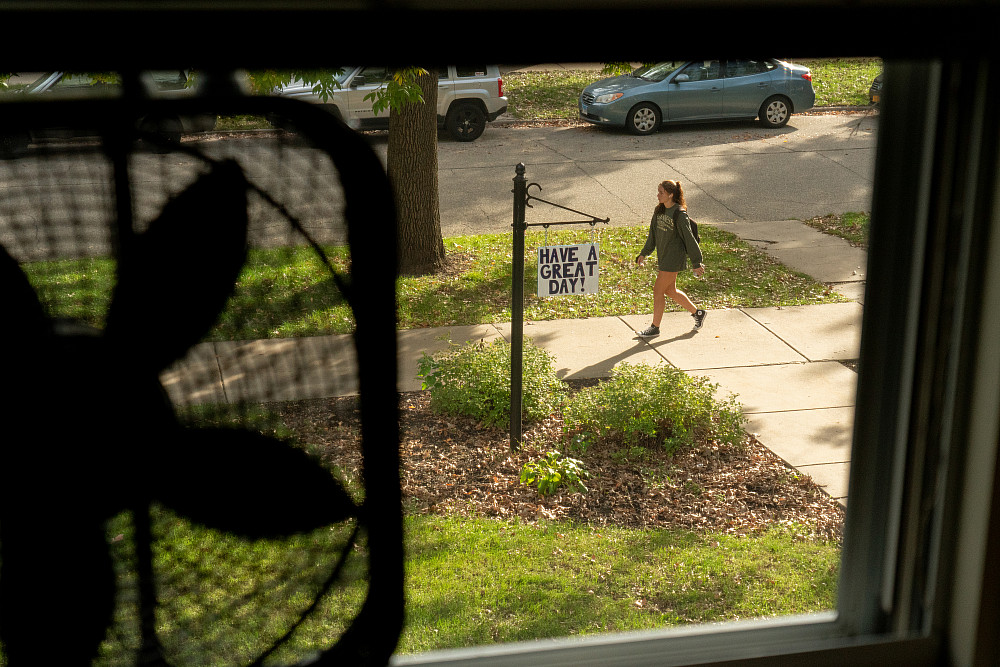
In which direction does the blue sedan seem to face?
to the viewer's left

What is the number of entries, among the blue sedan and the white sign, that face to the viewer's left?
1

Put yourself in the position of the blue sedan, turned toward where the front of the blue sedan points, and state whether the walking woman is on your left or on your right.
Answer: on your left

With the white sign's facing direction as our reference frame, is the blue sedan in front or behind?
behind

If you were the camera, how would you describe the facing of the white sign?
facing the viewer

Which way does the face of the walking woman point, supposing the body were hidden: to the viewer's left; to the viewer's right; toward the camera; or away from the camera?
to the viewer's left

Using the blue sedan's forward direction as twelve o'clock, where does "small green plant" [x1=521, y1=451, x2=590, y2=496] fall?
The small green plant is roughly at 9 o'clock from the blue sedan.

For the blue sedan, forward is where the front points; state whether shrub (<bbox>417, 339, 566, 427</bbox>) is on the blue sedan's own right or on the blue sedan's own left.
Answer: on the blue sedan's own left

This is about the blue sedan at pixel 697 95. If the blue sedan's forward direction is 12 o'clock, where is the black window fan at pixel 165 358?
The black window fan is roughly at 9 o'clock from the blue sedan.

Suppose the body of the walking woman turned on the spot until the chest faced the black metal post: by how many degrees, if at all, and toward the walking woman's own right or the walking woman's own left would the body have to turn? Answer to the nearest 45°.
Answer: approximately 45° to the walking woman's own left

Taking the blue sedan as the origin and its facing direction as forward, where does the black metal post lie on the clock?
The black metal post is roughly at 9 o'clock from the blue sedan.

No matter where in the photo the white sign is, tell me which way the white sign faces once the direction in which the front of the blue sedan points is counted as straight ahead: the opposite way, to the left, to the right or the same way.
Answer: to the left
